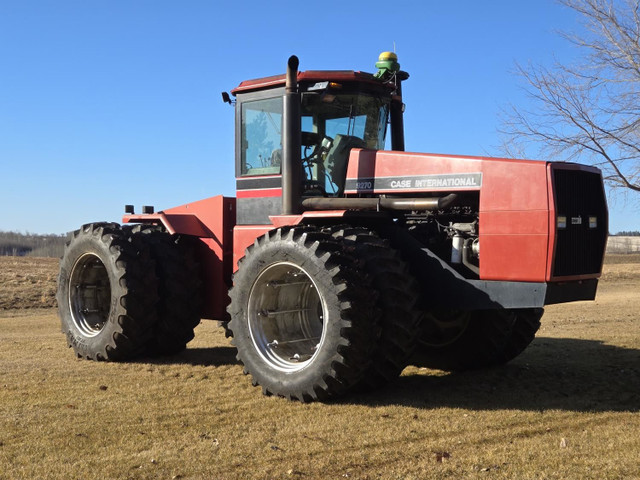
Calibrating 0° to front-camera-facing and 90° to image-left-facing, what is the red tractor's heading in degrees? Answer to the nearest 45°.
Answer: approximately 315°
